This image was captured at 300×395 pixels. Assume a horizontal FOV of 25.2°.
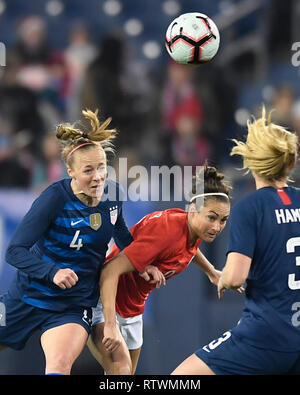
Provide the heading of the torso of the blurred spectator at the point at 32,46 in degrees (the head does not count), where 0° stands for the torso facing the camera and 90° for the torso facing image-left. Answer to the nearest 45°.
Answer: approximately 0°

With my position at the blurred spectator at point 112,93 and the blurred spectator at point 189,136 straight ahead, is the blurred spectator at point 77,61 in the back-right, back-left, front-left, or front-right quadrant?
back-left

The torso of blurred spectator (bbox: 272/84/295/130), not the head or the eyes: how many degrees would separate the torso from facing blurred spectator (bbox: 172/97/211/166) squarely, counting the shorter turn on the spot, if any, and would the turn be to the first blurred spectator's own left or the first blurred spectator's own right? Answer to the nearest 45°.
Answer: approximately 90° to the first blurred spectator's own right

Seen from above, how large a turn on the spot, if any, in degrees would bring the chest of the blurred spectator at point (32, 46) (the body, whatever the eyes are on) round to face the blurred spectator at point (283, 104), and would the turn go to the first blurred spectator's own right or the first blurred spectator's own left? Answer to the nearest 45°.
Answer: approximately 90° to the first blurred spectator's own left

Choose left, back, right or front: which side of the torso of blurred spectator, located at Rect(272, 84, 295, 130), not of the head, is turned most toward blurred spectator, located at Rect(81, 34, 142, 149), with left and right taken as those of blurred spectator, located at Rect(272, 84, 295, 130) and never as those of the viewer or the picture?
right

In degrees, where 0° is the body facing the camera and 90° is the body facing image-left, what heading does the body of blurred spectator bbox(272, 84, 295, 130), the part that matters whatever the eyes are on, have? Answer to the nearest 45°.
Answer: approximately 0°

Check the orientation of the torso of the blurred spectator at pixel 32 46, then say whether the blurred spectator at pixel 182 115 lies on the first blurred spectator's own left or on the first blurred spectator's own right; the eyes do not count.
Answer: on the first blurred spectator's own left
